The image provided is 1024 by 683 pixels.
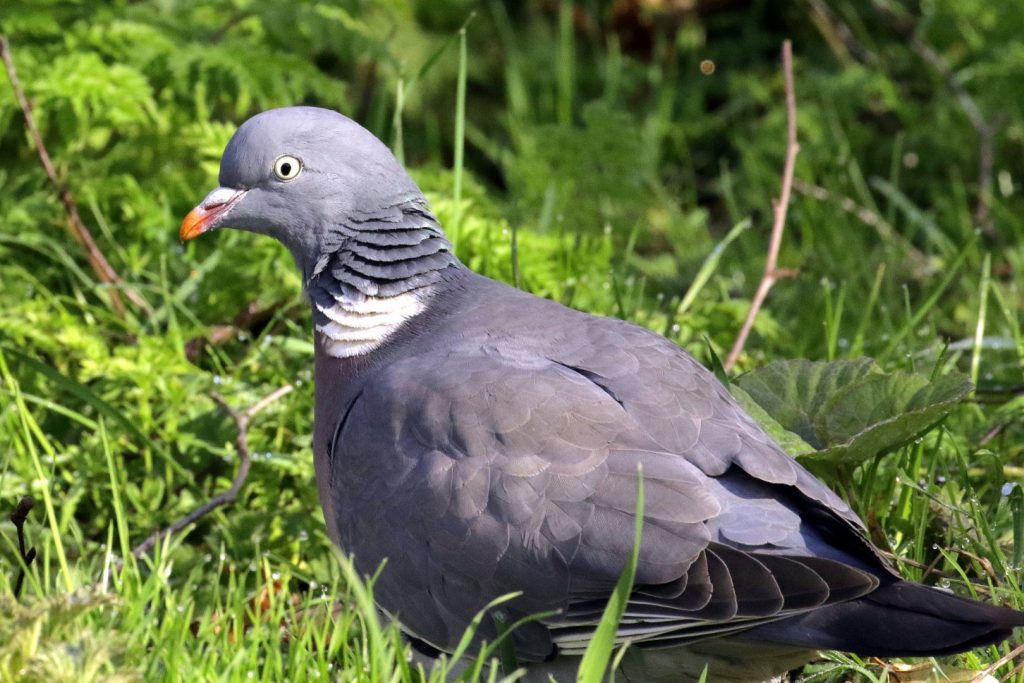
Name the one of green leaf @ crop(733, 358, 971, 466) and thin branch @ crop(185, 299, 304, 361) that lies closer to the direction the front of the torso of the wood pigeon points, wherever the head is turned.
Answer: the thin branch

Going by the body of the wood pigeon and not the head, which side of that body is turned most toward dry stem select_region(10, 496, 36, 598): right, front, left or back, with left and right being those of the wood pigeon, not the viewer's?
front

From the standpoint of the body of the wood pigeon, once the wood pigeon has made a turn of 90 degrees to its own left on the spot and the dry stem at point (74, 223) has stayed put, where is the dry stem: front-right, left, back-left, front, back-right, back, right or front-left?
back-right

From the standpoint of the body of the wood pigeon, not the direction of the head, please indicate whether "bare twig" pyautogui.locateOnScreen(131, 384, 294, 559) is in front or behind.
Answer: in front

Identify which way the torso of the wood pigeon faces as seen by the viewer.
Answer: to the viewer's left

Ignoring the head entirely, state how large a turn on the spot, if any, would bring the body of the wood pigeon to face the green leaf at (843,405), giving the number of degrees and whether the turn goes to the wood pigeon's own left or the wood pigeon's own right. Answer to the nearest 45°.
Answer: approximately 135° to the wood pigeon's own right

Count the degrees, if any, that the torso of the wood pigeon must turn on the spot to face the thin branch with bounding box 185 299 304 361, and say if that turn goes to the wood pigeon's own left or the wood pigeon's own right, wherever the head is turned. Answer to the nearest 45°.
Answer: approximately 45° to the wood pigeon's own right
